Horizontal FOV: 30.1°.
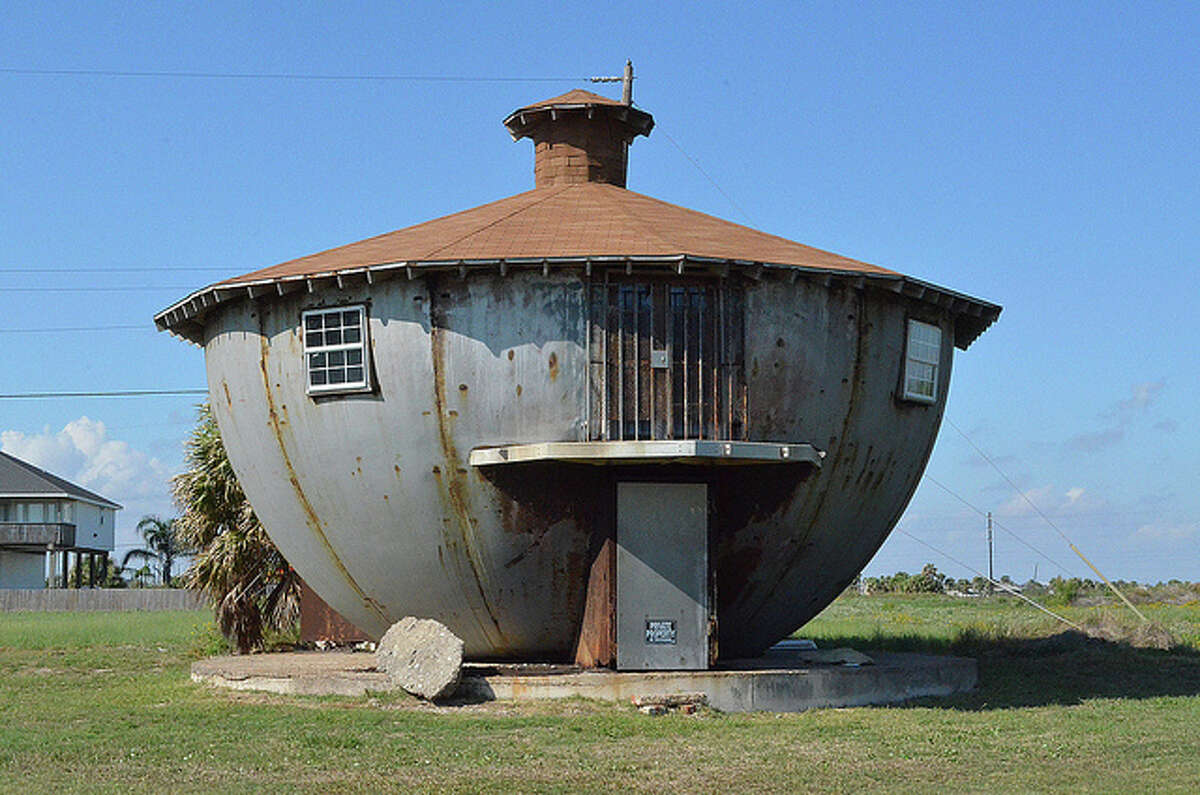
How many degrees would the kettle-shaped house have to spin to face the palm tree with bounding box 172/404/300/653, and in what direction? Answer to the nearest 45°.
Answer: approximately 135° to its right

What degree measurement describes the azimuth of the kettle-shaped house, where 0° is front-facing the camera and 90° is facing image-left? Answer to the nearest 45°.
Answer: approximately 0°

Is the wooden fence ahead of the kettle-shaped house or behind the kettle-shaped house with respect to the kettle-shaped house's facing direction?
behind
